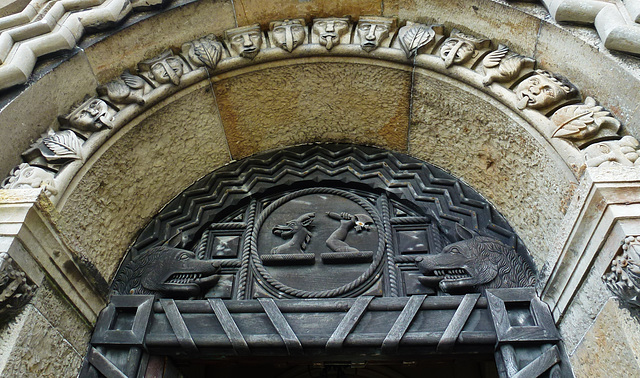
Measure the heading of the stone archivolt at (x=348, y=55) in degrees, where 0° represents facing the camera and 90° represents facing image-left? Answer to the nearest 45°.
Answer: approximately 0°

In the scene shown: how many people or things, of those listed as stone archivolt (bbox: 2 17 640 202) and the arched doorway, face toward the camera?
2

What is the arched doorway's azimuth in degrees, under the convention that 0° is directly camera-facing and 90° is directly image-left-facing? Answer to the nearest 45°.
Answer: approximately 0°

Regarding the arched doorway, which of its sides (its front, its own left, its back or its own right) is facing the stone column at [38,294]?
right
